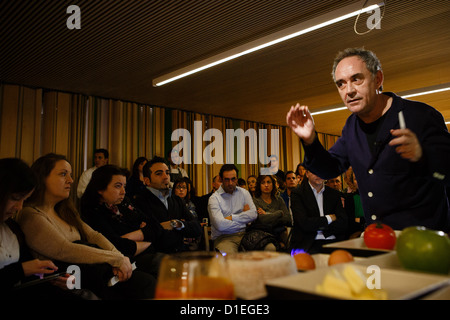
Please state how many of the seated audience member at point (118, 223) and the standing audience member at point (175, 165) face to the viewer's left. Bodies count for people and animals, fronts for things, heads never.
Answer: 0

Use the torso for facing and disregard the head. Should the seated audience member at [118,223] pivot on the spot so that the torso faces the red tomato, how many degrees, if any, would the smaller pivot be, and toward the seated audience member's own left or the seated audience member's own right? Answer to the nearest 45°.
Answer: approximately 45° to the seated audience member's own right

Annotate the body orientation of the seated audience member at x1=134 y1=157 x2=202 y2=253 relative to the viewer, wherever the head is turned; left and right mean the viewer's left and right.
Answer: facing the viewer and to the right of the viewer

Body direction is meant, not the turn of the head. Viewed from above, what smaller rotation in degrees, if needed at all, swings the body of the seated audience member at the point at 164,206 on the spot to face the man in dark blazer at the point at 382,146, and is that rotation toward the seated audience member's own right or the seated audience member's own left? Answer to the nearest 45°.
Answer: approximately 45° to the seated audience member's own right

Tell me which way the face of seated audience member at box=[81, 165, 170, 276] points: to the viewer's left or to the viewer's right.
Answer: to the viewer's right

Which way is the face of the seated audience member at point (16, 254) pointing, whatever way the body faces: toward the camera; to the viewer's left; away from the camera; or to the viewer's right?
to the viewer's right

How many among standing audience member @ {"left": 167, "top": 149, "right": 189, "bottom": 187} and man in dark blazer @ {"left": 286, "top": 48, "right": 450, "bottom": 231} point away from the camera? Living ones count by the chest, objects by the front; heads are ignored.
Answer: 0
